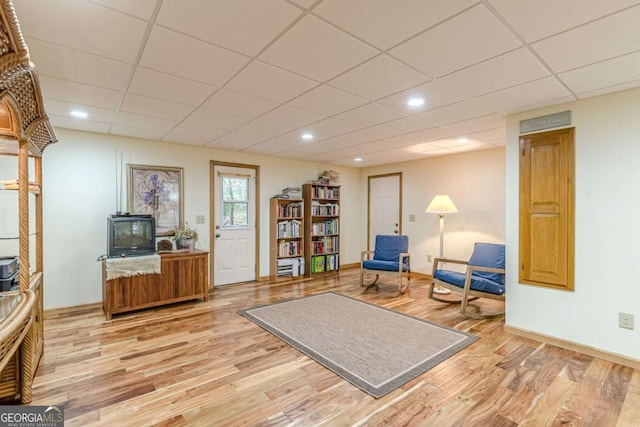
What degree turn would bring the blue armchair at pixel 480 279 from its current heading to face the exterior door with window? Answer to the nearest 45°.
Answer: approximately 45° to its right

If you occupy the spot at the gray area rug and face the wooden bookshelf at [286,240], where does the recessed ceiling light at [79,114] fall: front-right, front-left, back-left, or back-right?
front-left

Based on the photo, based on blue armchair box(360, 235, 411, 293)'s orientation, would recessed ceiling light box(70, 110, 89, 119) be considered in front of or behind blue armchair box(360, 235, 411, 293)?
in front

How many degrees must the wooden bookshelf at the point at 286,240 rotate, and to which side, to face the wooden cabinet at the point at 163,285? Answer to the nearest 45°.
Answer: approximately 90° to its right

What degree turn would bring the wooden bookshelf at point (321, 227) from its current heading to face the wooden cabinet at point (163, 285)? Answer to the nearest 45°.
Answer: approximately 90° to its right

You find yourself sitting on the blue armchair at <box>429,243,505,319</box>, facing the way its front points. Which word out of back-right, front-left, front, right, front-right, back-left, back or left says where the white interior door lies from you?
right

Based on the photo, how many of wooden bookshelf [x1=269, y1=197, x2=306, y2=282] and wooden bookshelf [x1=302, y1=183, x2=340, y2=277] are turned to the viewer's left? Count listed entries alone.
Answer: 0

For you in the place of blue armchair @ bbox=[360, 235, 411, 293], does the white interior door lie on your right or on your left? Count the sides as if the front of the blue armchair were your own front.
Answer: on your right

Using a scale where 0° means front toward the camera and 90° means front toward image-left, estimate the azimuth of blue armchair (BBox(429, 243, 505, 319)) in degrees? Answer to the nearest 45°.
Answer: approximately 45°

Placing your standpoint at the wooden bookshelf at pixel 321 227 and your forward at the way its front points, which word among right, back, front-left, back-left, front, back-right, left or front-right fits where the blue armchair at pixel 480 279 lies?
front

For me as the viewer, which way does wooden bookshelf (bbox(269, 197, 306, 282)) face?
facing the viewer and to the right of the viewer

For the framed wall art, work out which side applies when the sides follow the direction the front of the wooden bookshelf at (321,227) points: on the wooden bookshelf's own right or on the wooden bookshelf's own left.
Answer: on the wooden bookshelf's own right

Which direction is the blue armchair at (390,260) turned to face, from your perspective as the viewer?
facing the viewer and to the left of the viewer

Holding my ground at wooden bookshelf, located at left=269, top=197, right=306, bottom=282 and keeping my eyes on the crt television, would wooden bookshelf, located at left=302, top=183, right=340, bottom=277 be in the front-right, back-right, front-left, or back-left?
back-left

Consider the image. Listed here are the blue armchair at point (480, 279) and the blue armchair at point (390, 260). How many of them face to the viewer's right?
0

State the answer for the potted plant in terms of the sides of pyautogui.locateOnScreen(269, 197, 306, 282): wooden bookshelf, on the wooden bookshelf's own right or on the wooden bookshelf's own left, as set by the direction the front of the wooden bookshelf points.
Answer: on the wooden bookshelf's own right

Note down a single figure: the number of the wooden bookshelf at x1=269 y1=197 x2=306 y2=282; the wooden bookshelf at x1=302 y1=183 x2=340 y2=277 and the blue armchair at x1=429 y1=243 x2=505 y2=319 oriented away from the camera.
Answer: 0
